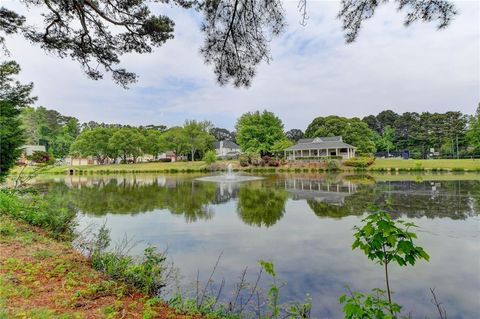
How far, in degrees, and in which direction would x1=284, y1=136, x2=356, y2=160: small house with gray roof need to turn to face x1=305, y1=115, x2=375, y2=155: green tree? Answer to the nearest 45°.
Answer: approximately 135° to its left

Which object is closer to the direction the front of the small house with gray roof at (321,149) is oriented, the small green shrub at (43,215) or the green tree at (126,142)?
the small green shrub

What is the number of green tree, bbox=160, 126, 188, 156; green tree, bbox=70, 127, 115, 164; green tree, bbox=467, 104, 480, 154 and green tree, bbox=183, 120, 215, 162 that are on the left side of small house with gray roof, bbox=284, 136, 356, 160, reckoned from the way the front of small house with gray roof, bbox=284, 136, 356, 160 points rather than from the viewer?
1

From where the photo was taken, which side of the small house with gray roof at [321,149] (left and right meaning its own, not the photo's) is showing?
front

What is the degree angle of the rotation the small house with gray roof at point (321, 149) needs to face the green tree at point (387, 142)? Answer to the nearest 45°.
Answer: approximately 135° to its left

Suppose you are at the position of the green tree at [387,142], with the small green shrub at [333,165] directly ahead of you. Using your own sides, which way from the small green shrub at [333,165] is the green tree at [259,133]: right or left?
right

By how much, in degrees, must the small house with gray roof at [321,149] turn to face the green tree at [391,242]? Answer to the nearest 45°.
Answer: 0° — it already faces it

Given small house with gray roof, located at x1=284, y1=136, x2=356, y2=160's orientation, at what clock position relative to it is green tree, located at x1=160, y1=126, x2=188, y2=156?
The green tree is roughly at 3 o'clock from the small house with gray roof.

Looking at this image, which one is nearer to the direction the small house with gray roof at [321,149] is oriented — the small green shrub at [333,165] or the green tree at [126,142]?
the small green shrub

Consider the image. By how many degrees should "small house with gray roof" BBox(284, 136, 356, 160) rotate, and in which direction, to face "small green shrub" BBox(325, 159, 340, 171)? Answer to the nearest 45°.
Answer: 0° — it already faces it

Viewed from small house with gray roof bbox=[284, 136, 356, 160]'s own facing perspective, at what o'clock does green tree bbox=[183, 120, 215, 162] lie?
The green tree is roughly at 3 o'clock from the small house with gray roof.

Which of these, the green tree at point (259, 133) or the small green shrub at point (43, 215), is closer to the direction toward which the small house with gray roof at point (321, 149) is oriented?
the small green shrub

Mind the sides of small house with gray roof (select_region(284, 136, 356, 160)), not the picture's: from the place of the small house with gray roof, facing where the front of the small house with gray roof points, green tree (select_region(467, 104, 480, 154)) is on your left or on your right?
on your left

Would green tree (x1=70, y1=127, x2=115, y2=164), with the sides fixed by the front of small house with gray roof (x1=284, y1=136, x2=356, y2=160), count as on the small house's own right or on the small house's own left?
on the small house's own right

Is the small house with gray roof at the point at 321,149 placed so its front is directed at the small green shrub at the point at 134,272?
yes

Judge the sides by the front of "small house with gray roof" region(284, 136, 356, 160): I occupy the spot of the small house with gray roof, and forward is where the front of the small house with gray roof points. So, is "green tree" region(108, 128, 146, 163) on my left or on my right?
on my right

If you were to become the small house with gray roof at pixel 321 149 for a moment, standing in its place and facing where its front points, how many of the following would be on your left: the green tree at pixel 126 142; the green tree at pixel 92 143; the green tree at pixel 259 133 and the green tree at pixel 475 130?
1
